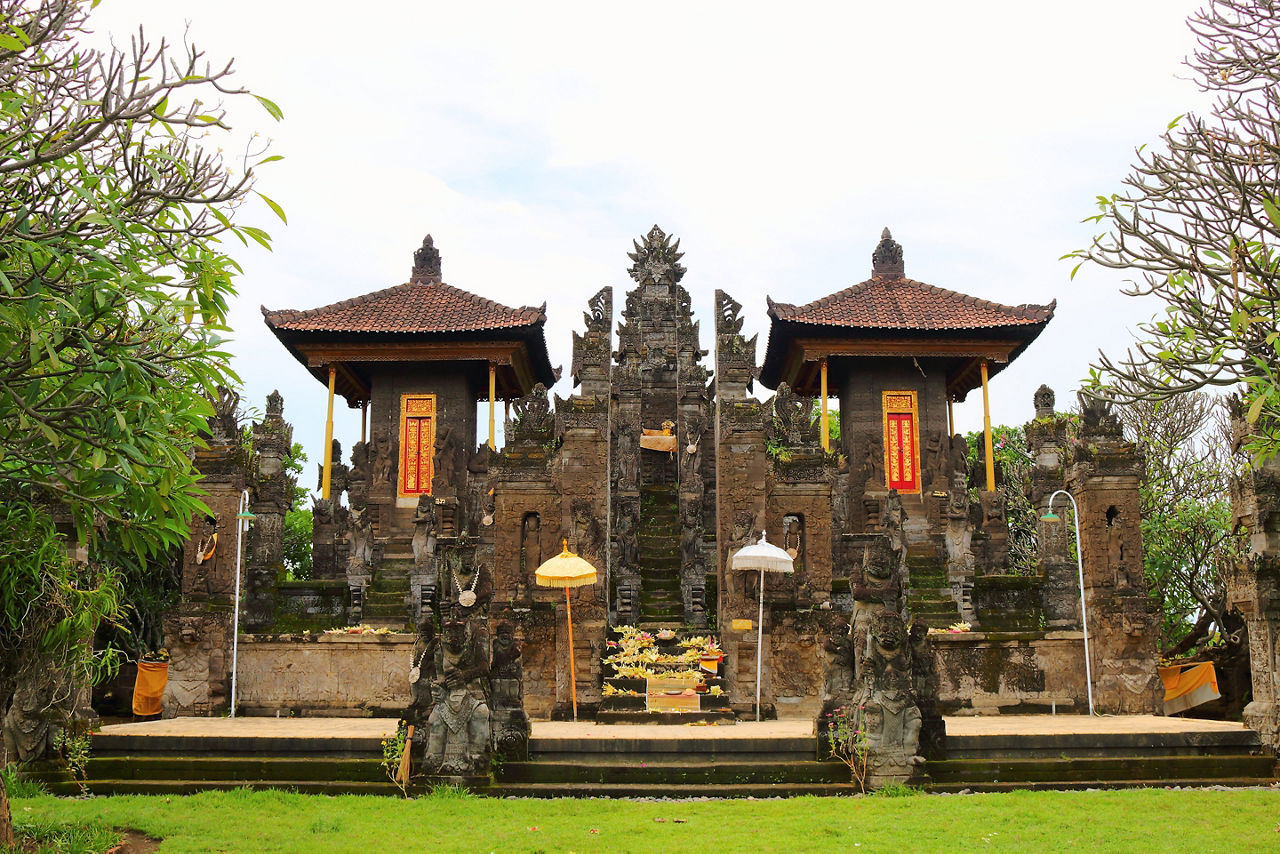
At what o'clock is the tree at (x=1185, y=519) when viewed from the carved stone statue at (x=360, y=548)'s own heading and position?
The tree is roughly at 9 o'clock from the carved stone statue.

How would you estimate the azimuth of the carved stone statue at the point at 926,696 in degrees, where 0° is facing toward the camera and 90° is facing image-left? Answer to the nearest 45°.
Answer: approximately 0°

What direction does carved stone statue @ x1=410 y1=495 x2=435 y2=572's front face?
toward the camera

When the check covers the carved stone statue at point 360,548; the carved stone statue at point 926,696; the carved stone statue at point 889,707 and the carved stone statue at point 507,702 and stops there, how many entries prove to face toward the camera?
4

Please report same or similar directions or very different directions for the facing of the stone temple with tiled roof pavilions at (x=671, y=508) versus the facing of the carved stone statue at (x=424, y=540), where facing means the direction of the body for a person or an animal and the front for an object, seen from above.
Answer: same or similar directions

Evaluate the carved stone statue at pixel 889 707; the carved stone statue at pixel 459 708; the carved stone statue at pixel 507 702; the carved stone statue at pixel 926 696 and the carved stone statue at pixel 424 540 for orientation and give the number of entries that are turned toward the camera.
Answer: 5

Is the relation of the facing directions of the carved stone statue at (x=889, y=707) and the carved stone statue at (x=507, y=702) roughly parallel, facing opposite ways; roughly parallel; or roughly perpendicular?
roughly parallel

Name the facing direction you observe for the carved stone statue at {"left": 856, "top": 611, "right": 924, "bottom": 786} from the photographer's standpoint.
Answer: facing the viewer

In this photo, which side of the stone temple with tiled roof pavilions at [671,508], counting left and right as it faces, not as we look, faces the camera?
front

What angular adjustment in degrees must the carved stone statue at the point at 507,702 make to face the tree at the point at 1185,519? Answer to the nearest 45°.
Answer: approximately 135° to its left

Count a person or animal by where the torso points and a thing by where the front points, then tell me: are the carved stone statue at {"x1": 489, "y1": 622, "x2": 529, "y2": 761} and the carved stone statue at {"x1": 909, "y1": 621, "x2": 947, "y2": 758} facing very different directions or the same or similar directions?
same or similar directions

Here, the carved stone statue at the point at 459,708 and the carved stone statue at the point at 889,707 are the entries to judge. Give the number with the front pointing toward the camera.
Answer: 2

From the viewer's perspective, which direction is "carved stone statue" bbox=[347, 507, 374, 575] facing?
toward the camera

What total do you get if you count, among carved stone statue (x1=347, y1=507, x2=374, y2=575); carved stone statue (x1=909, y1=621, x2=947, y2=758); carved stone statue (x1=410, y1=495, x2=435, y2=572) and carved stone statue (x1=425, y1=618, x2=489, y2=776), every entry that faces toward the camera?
4
